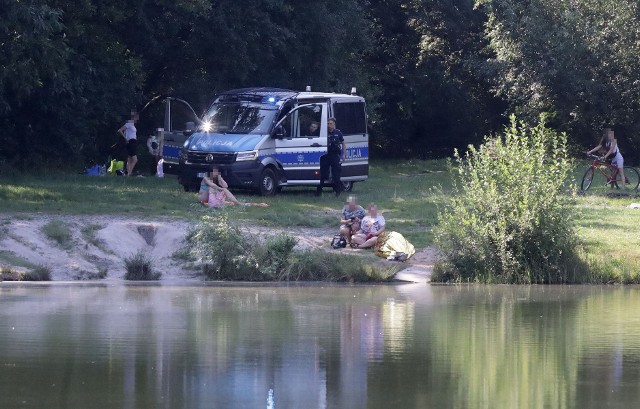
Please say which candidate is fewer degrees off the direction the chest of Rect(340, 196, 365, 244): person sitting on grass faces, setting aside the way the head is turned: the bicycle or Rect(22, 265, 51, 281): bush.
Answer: the bush

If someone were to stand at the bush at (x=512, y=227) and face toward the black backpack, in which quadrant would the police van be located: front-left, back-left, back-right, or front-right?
front-right

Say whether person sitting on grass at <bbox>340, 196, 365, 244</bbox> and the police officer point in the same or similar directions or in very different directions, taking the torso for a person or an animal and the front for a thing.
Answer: same or similar directions

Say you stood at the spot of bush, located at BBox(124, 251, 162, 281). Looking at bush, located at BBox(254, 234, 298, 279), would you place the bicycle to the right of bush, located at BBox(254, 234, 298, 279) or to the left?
left

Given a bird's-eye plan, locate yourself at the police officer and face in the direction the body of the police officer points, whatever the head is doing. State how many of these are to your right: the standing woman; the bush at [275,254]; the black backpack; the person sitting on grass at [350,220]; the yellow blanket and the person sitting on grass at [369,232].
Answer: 1

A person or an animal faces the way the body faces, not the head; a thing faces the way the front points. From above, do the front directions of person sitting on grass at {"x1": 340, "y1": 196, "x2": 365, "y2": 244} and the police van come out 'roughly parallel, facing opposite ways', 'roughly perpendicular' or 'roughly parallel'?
roughly parallel

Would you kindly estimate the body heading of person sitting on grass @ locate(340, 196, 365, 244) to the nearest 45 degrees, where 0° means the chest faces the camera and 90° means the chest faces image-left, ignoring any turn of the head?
approximately 45°

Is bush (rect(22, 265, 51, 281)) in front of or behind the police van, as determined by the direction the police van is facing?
in front

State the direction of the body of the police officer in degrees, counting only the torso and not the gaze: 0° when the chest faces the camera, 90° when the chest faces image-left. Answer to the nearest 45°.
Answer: approximately 45°

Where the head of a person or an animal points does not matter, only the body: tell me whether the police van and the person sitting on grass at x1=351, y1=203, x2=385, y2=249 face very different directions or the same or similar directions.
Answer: same or similar directions

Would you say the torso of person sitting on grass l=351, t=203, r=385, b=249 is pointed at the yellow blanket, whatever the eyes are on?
no

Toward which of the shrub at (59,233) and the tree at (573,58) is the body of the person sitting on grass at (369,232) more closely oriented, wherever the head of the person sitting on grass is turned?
the shrub

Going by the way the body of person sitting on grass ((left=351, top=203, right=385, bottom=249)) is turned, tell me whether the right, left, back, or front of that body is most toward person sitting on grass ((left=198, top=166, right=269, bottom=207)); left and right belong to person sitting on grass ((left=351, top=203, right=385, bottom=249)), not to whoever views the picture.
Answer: right

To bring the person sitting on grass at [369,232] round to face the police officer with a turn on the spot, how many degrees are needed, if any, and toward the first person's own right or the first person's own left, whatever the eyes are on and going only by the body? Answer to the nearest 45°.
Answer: approximately 135° to the first person's own right
